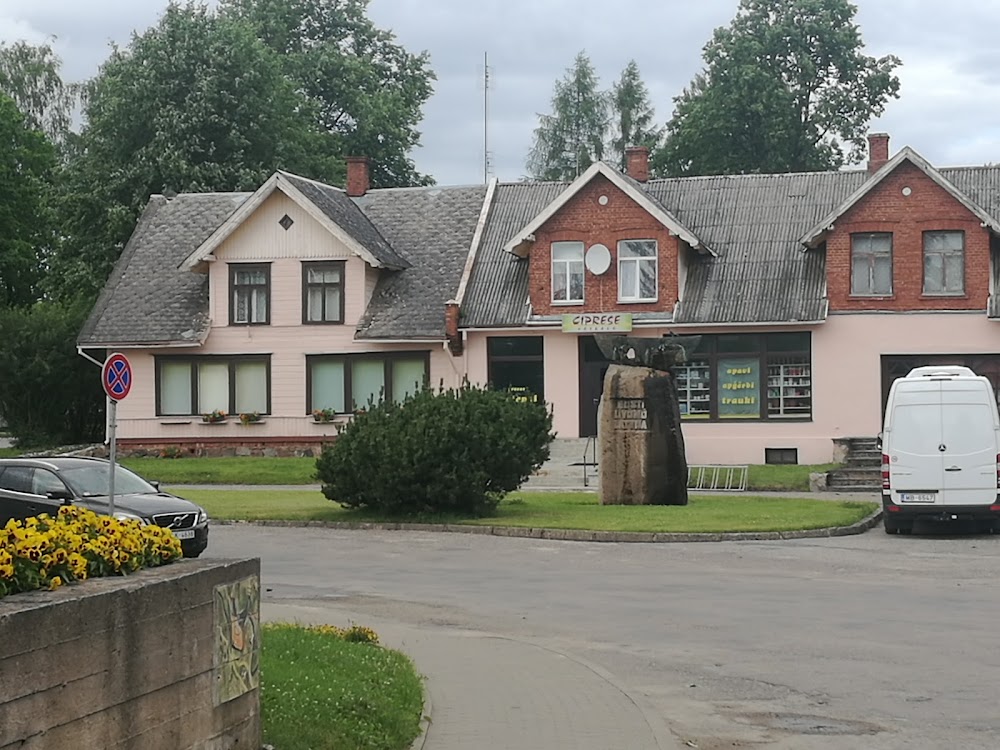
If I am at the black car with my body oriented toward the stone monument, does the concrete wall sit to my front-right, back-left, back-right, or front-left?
back-right

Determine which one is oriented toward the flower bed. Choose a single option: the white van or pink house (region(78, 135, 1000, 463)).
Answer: the pink house

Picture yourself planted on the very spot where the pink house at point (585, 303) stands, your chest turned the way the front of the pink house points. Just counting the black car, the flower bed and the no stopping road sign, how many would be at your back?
0

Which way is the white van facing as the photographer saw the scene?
facing away from the viewer

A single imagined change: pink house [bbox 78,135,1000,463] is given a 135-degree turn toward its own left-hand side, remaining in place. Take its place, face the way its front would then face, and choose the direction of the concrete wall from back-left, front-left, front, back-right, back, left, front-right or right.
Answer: back-right

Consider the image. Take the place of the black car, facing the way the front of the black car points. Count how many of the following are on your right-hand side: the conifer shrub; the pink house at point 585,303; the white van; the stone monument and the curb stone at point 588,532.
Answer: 0

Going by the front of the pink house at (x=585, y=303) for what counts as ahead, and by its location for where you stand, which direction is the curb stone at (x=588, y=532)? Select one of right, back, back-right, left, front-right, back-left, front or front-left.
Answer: front

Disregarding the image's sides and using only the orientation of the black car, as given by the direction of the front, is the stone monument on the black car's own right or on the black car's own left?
on the black car's own left

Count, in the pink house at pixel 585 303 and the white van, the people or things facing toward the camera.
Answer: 1

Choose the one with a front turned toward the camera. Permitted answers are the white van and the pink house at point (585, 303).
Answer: the pink house

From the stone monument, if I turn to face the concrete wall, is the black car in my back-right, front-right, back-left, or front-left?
front-right

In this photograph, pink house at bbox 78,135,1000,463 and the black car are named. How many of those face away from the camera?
0

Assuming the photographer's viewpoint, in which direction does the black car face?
facing the viewer and to the right of the viewer

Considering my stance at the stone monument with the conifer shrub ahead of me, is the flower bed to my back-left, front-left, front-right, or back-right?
front-left

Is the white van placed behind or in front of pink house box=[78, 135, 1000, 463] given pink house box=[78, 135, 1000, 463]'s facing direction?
in front

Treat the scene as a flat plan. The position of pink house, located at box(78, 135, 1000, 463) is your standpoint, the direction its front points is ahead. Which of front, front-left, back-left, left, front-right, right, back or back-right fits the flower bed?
front

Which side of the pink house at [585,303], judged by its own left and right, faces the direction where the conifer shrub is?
front

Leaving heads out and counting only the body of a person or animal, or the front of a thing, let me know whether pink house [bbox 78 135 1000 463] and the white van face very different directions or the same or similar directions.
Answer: very different directions

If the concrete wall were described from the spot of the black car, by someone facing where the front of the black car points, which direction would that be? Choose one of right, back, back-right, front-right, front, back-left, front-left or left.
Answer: front-right

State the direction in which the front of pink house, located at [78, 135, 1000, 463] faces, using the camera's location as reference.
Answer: facing the viewer
